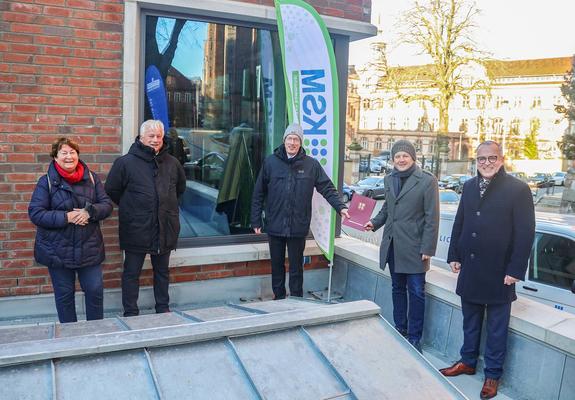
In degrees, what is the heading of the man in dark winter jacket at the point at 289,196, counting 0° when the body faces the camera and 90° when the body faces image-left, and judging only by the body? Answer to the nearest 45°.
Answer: approximately 0°

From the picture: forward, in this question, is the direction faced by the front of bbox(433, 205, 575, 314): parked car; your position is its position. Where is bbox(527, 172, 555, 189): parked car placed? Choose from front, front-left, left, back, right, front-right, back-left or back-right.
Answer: back-left

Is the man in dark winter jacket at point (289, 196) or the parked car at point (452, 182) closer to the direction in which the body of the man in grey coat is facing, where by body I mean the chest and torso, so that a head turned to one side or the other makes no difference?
the man in dark winter jacket

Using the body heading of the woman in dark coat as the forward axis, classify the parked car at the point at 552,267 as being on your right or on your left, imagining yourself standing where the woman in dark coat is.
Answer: on your left

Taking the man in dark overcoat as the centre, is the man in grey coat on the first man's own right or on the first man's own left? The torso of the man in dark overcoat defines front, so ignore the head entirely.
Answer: on the first man's own right

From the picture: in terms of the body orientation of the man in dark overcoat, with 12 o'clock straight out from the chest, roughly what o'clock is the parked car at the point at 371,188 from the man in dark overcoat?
The parked car is roughly at 4 o'clock from the man in dark overcoat.

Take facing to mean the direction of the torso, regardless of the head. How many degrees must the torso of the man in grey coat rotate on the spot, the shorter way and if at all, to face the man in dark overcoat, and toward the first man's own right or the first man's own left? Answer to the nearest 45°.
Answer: approximately 90° to the first man's own left

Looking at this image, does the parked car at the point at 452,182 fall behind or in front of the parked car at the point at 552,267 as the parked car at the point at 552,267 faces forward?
behind

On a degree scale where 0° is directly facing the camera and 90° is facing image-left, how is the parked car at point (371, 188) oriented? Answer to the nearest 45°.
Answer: approximately 45°
